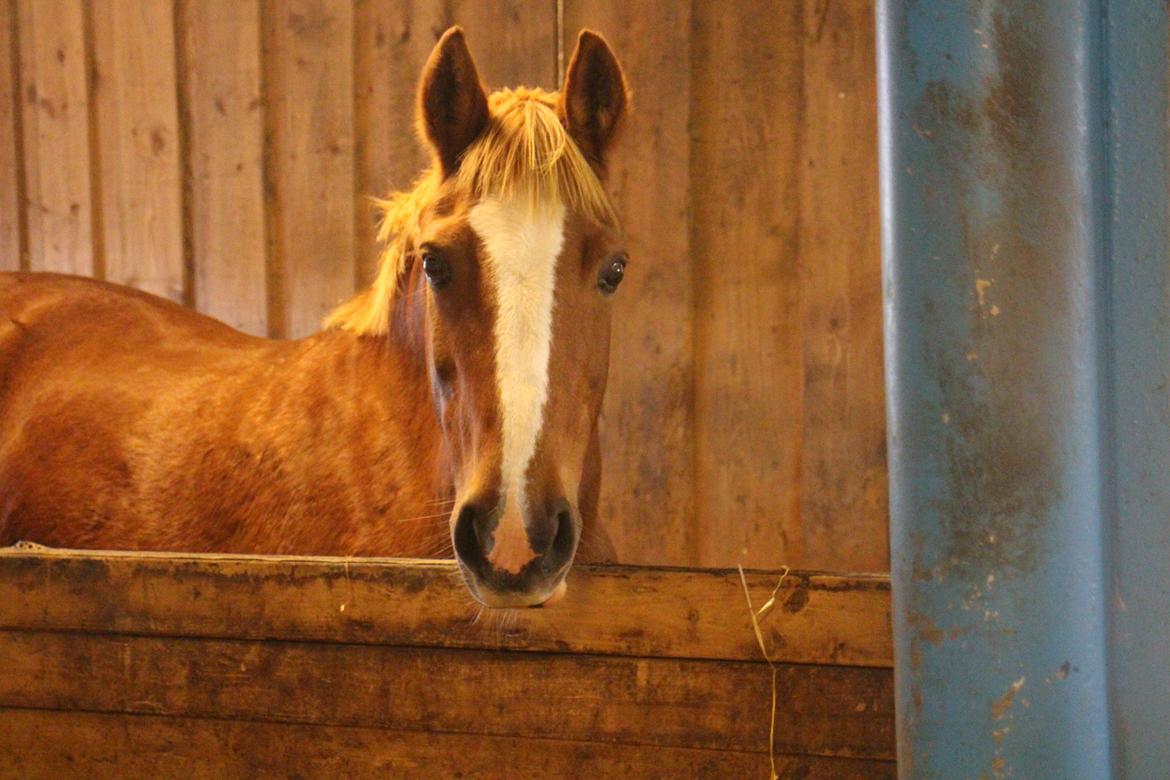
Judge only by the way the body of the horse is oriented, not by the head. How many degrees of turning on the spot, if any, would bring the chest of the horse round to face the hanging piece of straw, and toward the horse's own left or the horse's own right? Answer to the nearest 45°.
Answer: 0° — it already faces it

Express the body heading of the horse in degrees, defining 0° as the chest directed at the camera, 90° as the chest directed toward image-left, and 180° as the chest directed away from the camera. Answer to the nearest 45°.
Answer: approximately 315°

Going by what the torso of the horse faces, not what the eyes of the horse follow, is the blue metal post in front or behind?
in front
